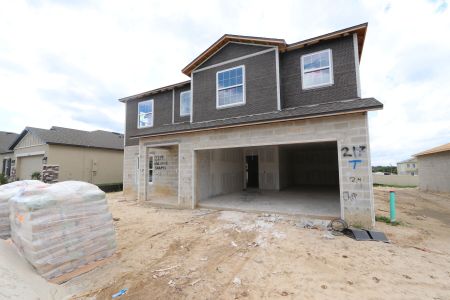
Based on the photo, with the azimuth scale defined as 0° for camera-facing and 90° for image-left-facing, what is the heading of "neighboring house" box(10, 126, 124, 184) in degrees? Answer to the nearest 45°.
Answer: approximately 45°

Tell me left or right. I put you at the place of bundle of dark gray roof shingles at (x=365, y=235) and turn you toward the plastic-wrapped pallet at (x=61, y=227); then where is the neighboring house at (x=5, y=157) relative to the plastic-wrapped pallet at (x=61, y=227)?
right

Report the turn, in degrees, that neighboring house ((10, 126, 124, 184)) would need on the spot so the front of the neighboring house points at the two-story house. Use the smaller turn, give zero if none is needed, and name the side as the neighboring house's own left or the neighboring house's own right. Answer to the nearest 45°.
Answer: approximately 45° to the neighboring house's own left

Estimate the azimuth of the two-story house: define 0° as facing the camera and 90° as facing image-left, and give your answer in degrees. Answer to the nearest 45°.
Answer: approximately 45°

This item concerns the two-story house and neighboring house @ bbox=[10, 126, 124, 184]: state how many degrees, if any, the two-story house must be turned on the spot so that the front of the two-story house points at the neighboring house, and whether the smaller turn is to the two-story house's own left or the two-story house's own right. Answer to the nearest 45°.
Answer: approximately 90° to the two-story house's own right

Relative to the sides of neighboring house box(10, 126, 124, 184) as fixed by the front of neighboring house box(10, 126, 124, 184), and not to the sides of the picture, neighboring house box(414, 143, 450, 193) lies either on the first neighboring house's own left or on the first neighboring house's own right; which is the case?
on the first neighboring house's own left

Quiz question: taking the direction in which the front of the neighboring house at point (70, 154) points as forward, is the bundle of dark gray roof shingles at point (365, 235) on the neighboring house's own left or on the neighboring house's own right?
on the neighboring house's own left
